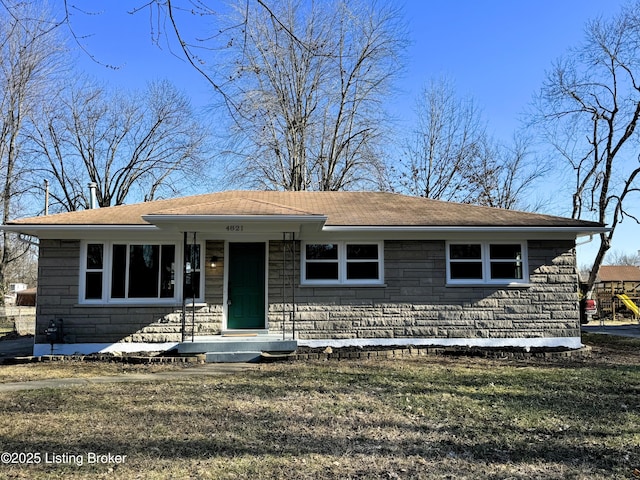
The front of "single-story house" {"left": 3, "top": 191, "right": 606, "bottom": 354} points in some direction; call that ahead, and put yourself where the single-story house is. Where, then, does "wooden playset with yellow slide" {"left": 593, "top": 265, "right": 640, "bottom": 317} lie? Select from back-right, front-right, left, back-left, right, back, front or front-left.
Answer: back-left

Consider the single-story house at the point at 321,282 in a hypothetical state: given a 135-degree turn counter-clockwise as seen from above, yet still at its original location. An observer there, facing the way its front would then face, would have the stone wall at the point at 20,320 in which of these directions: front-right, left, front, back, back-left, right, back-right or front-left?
left

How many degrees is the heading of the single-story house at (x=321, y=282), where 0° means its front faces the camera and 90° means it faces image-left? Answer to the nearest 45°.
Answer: approximately 0°
